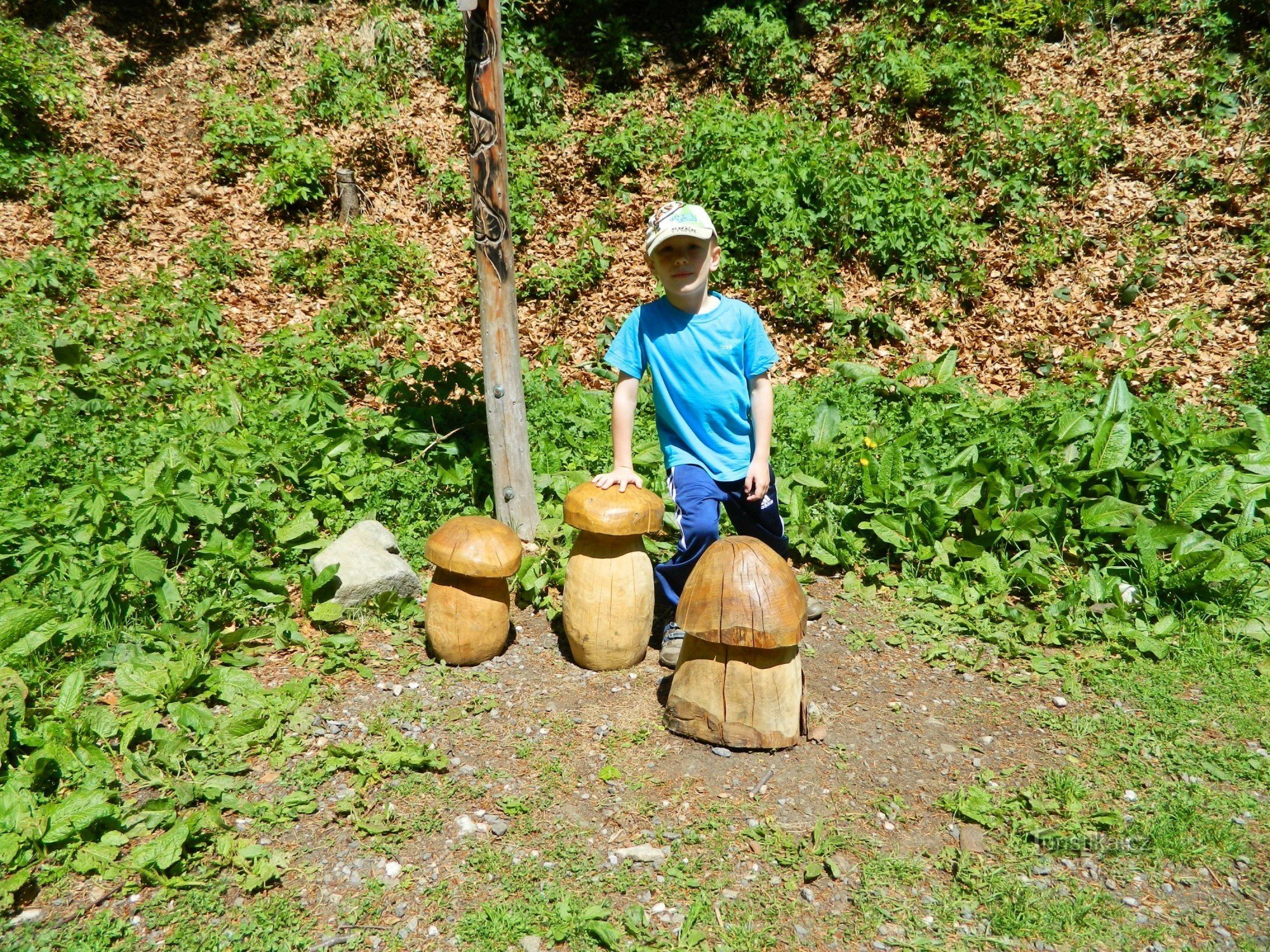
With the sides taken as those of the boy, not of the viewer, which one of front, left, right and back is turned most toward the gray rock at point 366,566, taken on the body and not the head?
right

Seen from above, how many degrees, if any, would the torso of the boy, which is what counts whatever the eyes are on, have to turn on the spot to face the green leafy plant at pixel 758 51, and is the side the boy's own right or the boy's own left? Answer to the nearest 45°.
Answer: approximately 180°

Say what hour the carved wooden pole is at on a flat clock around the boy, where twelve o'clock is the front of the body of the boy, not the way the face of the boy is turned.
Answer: The carved wooden pole is roughly at 4 o'clock from the boy.

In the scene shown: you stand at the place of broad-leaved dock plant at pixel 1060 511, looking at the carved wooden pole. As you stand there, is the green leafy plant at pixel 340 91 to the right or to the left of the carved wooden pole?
right

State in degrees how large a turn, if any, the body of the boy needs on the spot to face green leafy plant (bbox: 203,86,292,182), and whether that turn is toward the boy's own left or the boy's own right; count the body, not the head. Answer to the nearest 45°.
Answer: approximately 135° to the boy's own right

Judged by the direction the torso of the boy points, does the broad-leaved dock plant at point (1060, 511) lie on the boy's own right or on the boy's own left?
on the boy's own left

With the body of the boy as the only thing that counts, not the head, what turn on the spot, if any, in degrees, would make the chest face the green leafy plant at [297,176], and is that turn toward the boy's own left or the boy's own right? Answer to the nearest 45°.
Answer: approximately 135° to the boy's own right

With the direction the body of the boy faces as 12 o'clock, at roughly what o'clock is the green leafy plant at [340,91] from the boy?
The green leafy plant is roughly at 5 o'clock from the boy.

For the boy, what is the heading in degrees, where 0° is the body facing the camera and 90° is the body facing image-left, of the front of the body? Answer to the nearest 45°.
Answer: approximately 0°
